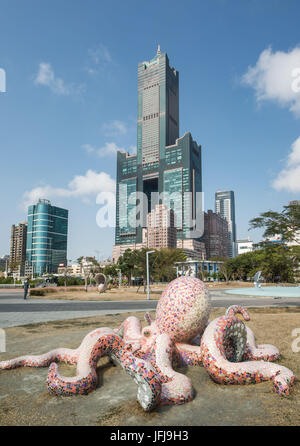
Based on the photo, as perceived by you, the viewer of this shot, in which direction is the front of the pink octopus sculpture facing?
facing the viewer and to the left of the viewer

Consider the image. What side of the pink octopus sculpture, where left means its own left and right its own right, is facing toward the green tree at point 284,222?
back
